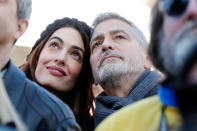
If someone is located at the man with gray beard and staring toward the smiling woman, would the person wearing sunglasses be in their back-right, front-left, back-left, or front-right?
back-left

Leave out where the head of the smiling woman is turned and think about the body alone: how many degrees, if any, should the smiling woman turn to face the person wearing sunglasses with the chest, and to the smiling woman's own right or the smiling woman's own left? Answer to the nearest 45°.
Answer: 0° — they already face them

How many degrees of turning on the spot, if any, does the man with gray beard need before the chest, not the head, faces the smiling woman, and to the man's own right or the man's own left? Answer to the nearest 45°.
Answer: approximately 90° to the man's own right

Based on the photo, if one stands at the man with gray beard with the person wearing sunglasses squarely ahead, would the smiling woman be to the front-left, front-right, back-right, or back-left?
back-right

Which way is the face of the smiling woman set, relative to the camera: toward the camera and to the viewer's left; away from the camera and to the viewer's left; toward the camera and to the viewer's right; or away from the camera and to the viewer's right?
toward the camera and to the viewer's right

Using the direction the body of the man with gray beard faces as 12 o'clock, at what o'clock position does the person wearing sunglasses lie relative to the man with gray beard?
The person wearing sunglasses is roughly at 10 o'clock from the man with gray beard.

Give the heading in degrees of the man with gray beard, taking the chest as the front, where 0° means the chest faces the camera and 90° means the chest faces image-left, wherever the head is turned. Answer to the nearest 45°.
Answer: approximately 45°

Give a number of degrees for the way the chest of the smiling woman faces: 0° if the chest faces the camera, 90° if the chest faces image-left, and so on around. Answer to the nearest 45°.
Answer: approximately 0°

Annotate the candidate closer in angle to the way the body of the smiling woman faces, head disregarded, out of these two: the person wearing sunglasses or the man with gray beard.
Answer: the person wearing sunglasses
